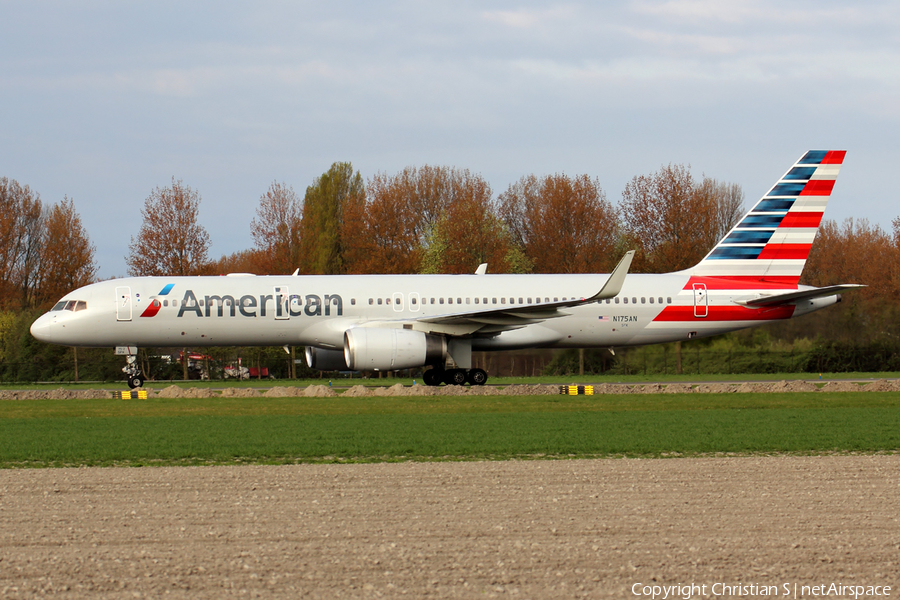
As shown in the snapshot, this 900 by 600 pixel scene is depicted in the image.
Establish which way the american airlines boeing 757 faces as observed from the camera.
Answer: facing to the left of the viewer

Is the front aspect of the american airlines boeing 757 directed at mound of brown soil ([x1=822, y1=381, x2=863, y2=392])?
no

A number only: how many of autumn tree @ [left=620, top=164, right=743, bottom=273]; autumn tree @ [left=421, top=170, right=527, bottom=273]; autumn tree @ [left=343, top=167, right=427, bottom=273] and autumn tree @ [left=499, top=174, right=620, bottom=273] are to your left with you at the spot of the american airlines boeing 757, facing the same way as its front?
0

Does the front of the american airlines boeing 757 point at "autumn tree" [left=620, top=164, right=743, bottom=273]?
no

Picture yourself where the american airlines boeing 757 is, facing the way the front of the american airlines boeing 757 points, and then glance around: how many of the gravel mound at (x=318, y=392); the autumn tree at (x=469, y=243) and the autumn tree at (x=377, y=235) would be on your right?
2

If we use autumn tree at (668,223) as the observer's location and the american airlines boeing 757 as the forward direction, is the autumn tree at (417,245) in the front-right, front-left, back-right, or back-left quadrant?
front-right

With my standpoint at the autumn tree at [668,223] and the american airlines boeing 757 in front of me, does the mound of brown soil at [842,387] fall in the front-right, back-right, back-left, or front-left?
front-left

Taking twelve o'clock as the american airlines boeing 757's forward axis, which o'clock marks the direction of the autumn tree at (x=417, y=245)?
The autumn tree is roughly at 3 o'clock from the american airlines boeing 757.

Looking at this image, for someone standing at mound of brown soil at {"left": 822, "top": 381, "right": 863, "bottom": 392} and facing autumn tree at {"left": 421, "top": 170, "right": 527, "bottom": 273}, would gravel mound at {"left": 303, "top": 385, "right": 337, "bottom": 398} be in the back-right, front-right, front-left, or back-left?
front-left

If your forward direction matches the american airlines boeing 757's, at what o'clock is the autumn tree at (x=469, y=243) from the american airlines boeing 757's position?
The autumn tree is roughly at 3 o'clock from the american airlines boeing 757.

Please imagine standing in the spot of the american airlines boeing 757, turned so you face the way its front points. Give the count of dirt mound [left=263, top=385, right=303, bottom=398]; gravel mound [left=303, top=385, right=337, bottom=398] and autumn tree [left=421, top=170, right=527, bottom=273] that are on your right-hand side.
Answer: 1

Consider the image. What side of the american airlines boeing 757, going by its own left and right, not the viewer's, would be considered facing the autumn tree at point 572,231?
right

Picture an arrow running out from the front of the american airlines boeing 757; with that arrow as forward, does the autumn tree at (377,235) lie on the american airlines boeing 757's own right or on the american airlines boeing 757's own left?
on the american airlines boeing 757's own right

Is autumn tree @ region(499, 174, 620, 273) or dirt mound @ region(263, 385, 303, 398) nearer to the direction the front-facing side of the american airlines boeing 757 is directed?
the dirt mound
